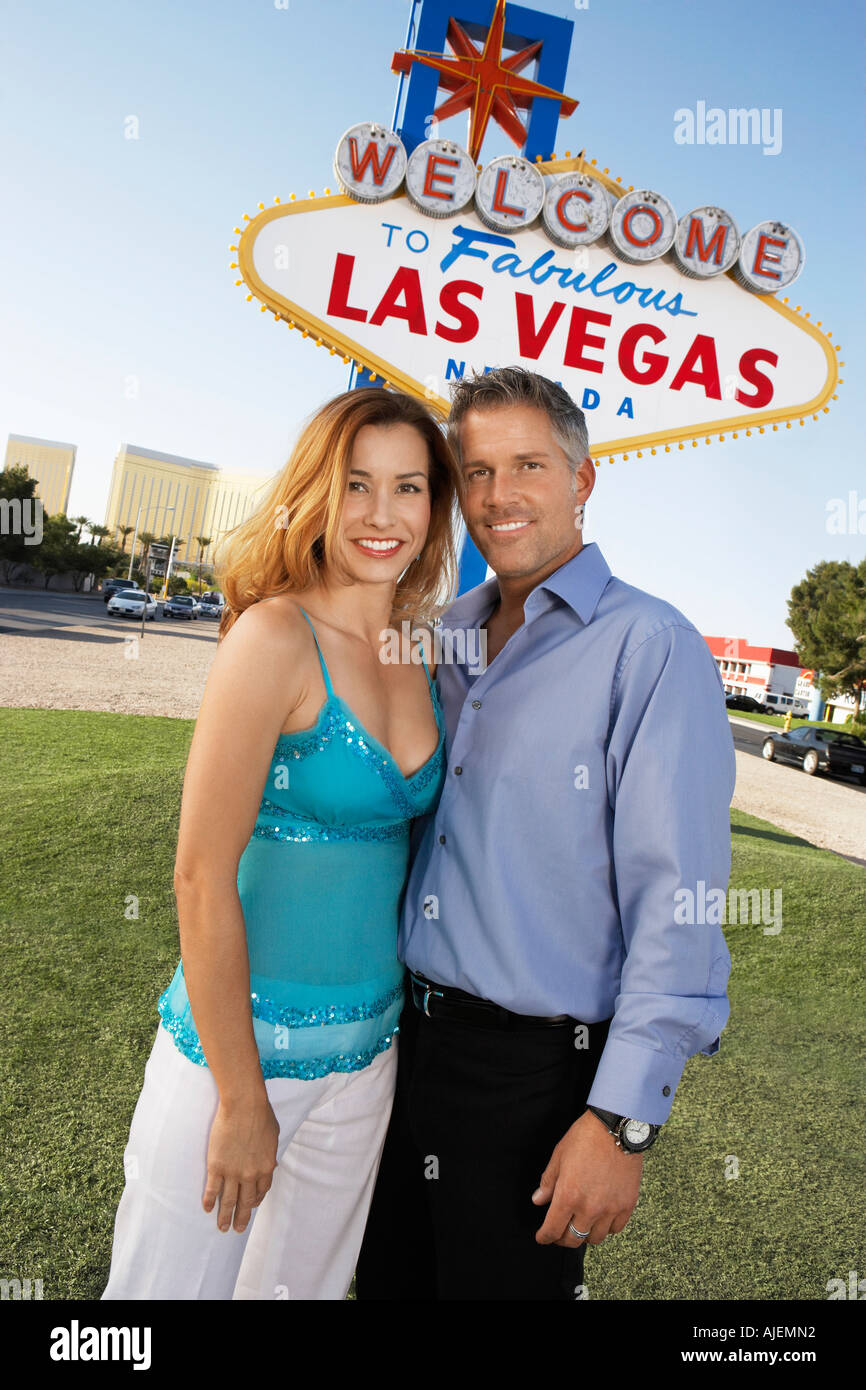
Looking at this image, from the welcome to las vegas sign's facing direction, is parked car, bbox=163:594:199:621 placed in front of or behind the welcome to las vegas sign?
behind

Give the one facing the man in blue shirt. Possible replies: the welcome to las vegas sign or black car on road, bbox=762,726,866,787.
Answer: the welcome to las vegas sign

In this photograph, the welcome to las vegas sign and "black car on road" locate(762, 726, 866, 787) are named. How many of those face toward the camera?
1

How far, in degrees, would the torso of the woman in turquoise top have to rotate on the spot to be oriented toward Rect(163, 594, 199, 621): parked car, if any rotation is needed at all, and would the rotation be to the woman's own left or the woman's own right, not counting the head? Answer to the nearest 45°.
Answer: approximately 135° to the woman's own left

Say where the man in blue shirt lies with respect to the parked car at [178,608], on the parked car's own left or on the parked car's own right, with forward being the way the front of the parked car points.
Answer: on the parked car's own left

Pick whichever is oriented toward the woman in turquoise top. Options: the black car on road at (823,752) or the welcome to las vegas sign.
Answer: the welcome to las vegas sign

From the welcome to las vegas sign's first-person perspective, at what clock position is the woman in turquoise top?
The woman in turquoise top is roughly at 12 o'clock from the welcome to las vegas sign.

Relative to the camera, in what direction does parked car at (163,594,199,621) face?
facing the viewer and to the left of the viewer

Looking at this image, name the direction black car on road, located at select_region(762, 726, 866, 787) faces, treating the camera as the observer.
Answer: facing away from the viewer and to the left of the viewer

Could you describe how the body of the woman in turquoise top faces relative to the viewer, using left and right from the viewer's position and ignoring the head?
facing the viewer and to the right of the viewer

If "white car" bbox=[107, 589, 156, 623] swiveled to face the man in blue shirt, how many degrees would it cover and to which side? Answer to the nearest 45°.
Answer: approximately 45° to its left
